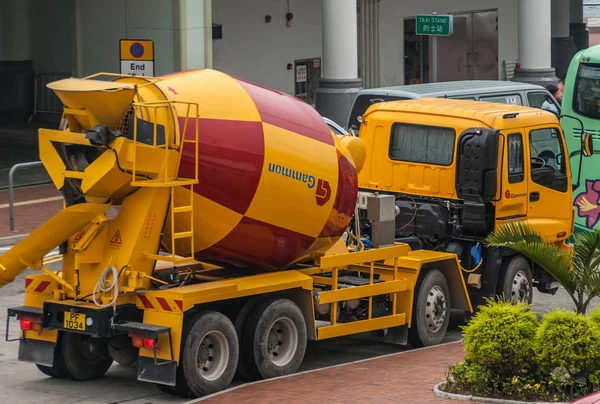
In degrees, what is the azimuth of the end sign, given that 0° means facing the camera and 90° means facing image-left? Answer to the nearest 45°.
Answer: approximately 0°

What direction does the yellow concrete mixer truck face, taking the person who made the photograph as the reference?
facing away from the viewer and to the right of the viewer

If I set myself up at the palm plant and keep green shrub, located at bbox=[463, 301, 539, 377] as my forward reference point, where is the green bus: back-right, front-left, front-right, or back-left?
back-right

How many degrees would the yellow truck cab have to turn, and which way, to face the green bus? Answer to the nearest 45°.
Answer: approximately 45° to its left

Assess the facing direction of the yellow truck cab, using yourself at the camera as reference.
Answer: facing away from the viewer and to the right of the viewer

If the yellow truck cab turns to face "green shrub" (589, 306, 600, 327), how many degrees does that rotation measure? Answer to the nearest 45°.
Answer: approximately 135° to its right

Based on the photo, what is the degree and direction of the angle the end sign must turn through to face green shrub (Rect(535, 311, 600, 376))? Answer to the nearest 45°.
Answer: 0° — it already faces it

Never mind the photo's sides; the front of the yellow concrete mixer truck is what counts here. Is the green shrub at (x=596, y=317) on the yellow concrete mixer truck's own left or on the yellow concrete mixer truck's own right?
on the yellow concrete mixer truck's own right
